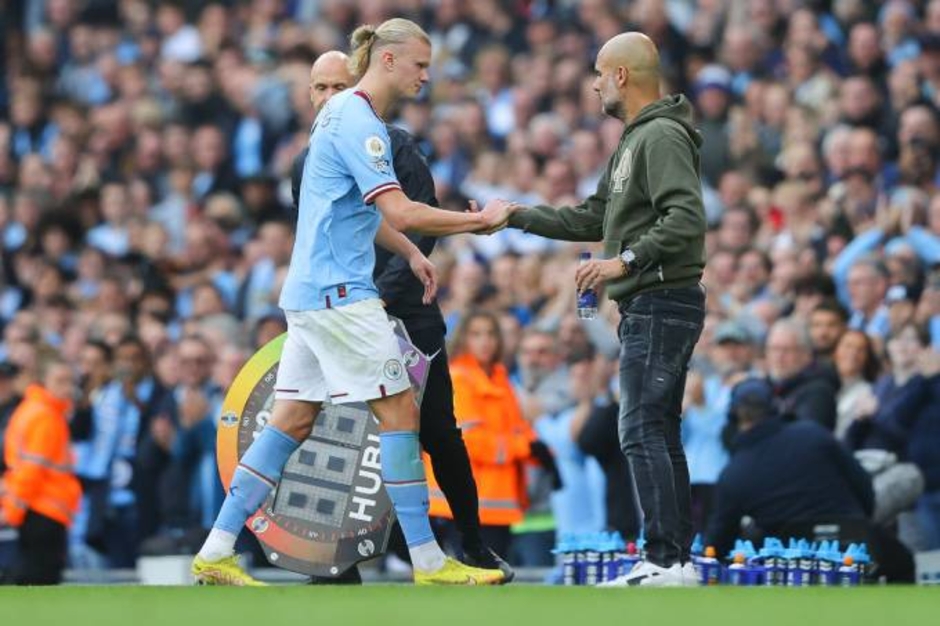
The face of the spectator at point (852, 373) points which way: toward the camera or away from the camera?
toward the camera

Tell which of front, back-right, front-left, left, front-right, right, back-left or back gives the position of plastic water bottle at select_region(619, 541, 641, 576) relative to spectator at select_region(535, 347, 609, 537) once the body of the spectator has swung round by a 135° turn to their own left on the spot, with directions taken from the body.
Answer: back-right

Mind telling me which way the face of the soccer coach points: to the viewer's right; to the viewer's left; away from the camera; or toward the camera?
to the viewer's left

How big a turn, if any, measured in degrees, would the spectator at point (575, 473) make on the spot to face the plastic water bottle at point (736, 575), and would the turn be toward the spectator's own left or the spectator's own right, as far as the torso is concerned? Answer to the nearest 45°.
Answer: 0° — they already face it

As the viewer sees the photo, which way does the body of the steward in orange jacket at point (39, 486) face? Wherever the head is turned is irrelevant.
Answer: to the viewer's right

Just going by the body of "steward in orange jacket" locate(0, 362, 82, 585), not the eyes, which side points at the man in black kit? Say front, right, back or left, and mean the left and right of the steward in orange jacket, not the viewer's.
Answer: right

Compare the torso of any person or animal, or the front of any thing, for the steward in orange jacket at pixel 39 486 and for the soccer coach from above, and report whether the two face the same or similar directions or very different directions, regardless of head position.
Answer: very different directions

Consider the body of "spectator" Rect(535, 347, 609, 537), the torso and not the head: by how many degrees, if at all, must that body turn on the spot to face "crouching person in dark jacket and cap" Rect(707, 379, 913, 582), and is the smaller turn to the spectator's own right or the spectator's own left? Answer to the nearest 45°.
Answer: approximately 45° to the spectator's own left

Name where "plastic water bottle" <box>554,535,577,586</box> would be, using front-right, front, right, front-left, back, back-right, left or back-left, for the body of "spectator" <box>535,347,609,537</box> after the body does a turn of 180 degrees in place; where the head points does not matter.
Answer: back

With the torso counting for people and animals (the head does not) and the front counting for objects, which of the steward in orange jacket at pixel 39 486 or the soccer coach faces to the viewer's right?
the steward in orange jacket

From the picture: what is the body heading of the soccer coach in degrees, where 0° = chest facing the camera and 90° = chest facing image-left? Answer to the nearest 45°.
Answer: approximately 90°

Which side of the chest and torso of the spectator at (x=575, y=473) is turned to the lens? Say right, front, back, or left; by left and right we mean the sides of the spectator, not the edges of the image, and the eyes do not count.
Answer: front

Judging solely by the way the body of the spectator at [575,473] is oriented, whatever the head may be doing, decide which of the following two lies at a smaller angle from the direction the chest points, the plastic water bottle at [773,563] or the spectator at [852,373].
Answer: the plastic water bottle

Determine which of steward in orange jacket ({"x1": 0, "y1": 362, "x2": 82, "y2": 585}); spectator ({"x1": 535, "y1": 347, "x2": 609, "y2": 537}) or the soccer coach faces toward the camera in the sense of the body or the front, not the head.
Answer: the spectator

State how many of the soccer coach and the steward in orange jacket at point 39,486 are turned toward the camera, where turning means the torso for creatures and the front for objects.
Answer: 0
